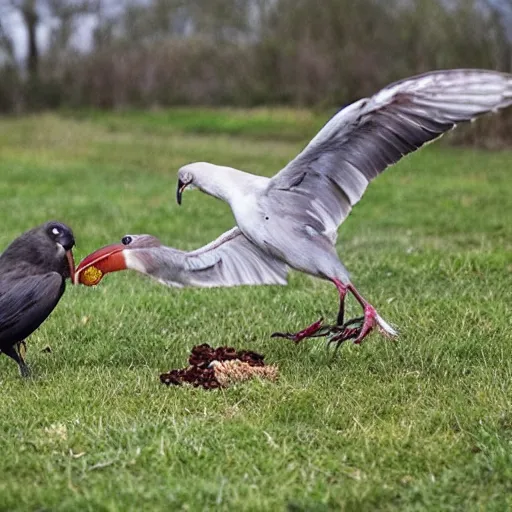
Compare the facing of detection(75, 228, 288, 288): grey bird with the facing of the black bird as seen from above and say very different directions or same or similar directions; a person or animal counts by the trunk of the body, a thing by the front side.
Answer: very different directions

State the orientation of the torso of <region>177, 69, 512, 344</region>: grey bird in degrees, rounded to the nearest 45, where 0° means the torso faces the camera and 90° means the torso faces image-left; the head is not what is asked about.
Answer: approximately 90°

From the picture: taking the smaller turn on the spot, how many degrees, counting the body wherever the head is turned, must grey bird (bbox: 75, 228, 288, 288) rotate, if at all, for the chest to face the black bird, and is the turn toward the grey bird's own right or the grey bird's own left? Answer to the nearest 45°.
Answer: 0° — it already faces it

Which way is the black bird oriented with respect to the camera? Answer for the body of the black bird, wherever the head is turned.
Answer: to the viewer's right

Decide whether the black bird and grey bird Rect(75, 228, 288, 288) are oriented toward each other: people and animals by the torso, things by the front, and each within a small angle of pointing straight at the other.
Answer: yes

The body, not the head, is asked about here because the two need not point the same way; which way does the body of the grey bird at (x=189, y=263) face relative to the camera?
to the viewer's left
